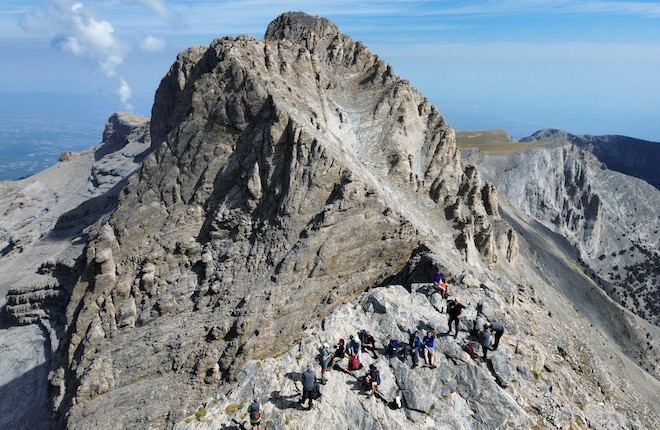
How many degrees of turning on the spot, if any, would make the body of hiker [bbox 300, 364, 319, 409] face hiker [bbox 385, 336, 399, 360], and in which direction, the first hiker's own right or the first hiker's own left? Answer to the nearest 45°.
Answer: approximately 45° to the first hiker's own right

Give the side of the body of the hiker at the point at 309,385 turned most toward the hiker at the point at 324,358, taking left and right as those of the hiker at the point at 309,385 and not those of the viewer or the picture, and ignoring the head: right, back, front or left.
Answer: front

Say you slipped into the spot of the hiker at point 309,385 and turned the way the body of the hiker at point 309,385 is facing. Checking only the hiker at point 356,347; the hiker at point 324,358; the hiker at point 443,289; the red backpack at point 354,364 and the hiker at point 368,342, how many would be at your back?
0

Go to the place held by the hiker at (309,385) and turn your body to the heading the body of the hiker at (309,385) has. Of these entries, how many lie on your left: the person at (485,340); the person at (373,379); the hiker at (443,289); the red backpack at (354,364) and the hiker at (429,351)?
0

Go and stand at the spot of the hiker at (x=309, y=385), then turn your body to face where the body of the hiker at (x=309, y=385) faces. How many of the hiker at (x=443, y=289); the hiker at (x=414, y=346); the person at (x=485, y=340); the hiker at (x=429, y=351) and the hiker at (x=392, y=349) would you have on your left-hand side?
0

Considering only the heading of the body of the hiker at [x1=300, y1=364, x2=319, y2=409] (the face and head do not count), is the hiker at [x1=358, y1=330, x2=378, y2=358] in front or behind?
in front

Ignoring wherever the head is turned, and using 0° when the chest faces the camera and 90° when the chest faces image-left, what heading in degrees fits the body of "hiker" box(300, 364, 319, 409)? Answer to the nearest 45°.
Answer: approximately 180°

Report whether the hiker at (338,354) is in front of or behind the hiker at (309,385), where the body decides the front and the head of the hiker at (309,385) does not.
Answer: in front

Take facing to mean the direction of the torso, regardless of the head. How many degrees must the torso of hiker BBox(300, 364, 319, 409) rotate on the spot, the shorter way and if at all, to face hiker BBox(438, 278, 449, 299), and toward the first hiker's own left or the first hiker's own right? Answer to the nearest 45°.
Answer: approximately 45° to the first hiker's own right
